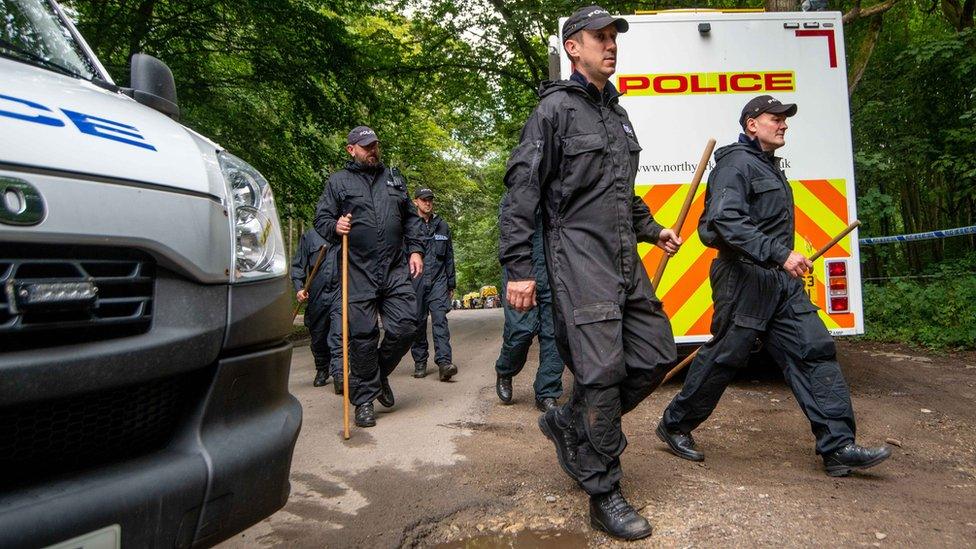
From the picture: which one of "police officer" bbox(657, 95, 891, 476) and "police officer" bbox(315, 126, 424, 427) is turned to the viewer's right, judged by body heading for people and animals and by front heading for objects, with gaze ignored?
"police officer" bbox(657, 95, 891, 476)

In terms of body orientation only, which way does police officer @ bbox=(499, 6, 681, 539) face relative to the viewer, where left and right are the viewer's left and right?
facing the viewer and to the right of the viewer

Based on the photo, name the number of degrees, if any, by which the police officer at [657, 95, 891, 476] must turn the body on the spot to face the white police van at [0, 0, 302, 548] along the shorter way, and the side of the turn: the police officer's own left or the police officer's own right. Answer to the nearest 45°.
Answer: approximately 135° to the police officer's own right

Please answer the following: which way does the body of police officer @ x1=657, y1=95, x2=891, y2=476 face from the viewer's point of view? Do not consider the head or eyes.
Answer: to the viewer's right

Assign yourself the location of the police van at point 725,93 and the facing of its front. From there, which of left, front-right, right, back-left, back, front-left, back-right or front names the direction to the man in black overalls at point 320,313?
left

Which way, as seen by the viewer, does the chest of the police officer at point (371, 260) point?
toward the camera

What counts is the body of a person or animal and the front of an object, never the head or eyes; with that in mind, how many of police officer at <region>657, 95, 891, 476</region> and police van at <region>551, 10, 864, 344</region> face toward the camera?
0

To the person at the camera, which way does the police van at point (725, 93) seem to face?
facing away from the viewer

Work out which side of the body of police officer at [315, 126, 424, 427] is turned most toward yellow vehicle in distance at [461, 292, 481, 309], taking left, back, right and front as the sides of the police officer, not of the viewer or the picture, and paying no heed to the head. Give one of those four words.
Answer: back

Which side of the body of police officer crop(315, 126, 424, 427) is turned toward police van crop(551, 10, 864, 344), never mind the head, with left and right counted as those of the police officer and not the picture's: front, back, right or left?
left

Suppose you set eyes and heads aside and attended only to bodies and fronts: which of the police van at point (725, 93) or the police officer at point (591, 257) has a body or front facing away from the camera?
the police van

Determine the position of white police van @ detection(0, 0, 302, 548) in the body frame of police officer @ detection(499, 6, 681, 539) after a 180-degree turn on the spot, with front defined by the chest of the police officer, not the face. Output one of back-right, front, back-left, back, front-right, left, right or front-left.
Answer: left

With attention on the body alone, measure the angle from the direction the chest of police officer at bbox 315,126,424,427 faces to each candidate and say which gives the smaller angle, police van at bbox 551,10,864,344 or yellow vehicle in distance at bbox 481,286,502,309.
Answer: the police van

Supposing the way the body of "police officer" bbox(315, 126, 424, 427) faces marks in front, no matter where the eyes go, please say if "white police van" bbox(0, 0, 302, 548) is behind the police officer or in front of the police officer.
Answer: in front

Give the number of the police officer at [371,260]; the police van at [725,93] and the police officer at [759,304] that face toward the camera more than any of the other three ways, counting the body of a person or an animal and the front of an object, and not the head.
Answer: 1

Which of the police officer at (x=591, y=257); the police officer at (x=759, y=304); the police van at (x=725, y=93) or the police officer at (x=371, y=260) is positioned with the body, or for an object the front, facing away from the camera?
the police van

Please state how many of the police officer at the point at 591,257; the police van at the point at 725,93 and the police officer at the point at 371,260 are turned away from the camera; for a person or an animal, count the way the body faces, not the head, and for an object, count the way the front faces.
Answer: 1

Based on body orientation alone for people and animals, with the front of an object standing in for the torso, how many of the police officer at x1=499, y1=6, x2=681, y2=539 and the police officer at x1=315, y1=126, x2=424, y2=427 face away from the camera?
0
